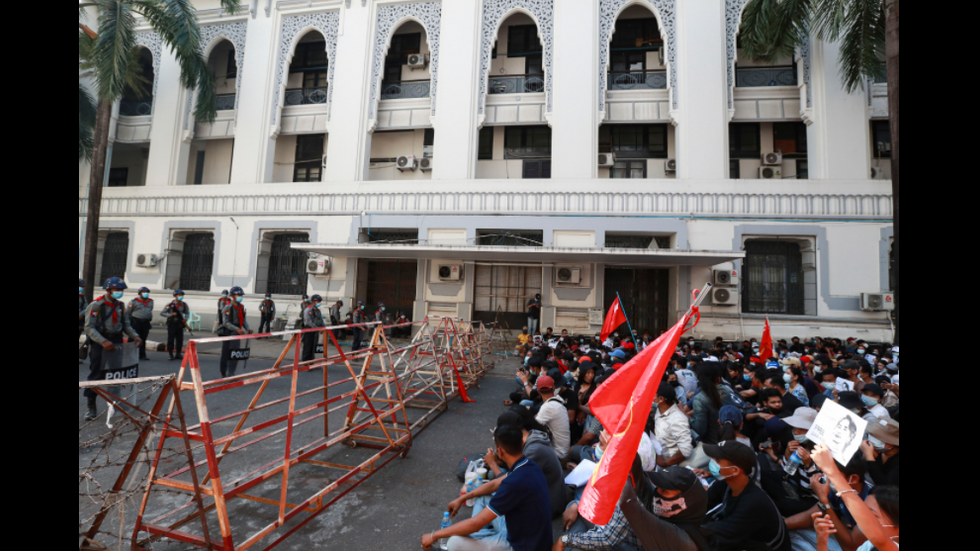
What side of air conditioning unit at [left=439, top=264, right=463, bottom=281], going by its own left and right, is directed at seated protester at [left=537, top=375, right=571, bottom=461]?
front

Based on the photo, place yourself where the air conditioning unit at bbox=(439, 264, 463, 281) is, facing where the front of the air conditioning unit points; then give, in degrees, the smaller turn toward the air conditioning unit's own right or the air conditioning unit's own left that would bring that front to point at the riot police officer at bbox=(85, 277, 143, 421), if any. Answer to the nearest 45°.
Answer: approximately 45° to the air conditioning unit's own right

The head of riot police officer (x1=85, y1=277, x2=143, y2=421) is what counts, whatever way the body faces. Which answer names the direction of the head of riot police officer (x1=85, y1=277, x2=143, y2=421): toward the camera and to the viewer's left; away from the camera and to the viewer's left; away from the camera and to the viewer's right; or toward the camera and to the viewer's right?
toward the camera and to the viewer's right

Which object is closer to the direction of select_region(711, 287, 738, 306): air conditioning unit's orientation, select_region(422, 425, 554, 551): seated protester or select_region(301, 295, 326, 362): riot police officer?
the seated protester

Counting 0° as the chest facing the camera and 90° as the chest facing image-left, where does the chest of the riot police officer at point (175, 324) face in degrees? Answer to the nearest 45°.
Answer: approximately 315°

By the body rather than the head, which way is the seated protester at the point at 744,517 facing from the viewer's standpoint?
to the viewer's left

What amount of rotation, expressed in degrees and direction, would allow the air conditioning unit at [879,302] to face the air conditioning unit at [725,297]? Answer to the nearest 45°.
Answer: approximately 45° to its right

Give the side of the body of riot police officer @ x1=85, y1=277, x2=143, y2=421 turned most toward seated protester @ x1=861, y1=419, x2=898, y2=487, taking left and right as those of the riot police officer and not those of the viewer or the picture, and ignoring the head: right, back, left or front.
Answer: front

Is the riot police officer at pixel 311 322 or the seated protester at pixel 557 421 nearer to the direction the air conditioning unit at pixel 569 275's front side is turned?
the seated protester

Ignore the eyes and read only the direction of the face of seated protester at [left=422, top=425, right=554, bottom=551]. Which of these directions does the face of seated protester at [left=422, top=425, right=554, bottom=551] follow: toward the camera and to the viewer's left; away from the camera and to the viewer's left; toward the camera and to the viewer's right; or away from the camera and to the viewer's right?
away from the camera and to the viewer's left

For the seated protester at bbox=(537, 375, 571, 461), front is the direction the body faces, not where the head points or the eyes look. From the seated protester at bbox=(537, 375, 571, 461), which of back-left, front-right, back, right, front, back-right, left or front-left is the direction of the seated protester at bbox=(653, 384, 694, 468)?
back-right

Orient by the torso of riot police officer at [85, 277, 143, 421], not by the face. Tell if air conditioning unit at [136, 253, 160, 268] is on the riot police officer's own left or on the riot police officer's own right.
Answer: on the riot police officer's own left

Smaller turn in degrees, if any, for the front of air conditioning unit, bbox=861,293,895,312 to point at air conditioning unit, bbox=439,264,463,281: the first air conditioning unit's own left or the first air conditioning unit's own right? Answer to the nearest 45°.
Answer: approximately 45° to the first air conditioning unit's own right

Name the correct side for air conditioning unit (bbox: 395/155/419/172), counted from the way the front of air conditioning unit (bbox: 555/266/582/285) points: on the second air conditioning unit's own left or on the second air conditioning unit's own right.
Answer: on the second air conditioning unit's own right
